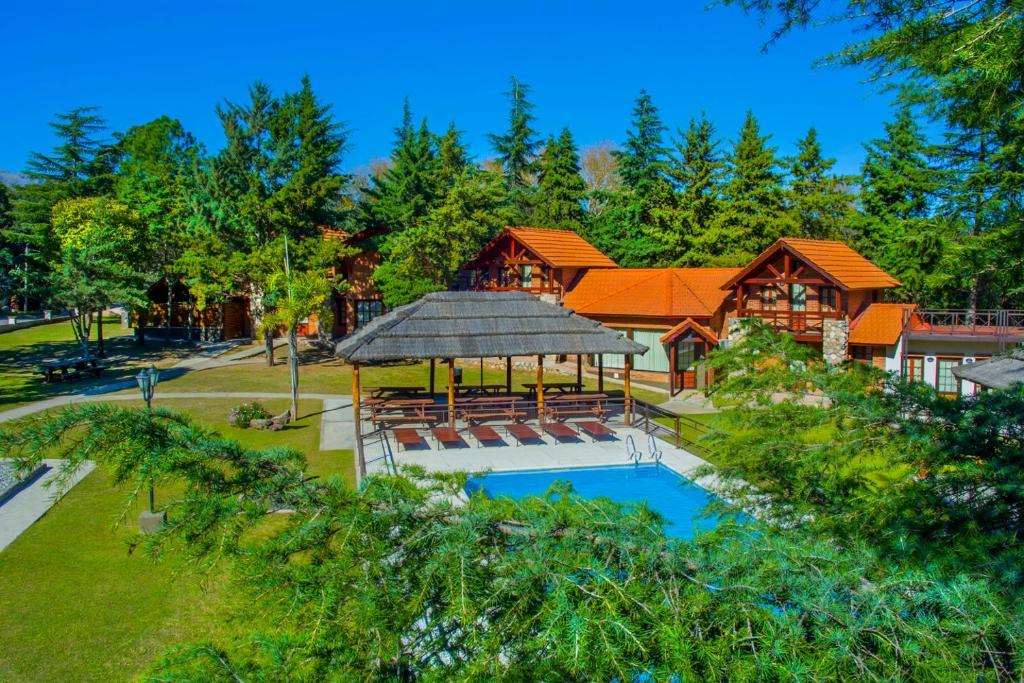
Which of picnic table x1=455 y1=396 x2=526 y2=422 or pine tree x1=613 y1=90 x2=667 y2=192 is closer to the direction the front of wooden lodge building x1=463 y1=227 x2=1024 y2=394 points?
the picnic table

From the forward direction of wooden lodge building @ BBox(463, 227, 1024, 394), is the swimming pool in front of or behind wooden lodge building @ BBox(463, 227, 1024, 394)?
in front

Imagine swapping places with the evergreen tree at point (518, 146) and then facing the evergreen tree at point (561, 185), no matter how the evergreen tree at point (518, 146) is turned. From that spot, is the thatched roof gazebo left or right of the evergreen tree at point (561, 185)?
right

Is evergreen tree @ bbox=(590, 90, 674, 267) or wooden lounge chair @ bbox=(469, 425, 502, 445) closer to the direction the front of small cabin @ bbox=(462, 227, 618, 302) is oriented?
the wooden lounge chair

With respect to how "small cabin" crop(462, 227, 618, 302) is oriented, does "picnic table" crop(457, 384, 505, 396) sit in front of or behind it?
in front

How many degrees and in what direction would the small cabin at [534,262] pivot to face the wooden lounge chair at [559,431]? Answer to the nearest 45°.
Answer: approximately 45° to its left

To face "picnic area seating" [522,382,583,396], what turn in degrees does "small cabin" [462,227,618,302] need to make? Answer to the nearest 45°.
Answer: approximately 45° to its left

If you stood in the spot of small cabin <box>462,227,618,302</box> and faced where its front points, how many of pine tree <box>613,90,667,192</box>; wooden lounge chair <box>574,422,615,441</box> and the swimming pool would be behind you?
1

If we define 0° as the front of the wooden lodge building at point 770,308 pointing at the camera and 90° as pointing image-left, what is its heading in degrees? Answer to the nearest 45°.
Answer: approximately 45°
